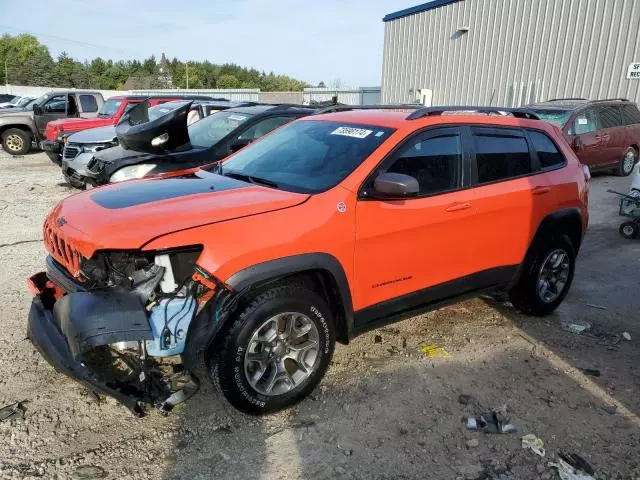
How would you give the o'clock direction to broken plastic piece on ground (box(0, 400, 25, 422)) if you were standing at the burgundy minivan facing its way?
The broken plastic piece on ground is roughly at 11 o'clock from the burgundy minivan.

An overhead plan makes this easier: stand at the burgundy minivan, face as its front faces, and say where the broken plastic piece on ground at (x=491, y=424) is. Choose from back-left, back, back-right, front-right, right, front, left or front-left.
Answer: front-left

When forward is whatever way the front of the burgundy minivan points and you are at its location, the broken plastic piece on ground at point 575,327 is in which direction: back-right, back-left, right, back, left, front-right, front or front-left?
front-left

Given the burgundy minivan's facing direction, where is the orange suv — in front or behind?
in front

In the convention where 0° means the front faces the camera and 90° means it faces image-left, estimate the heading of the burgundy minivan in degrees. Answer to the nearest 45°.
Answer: approximately 45°

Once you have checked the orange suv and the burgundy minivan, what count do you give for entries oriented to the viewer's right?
0

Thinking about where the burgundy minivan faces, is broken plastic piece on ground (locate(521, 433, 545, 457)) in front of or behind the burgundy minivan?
in front

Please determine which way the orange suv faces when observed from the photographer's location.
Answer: facing the viewer and to the left of the viewer

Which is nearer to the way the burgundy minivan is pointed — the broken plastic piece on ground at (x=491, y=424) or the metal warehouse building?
the broken plastic piece on ground
